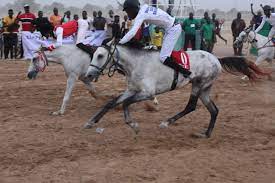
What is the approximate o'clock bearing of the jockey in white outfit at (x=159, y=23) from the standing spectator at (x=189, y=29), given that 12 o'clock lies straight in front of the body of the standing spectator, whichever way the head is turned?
The jockey in white outfit is roughly at 12 o'clock from the standing spectator.

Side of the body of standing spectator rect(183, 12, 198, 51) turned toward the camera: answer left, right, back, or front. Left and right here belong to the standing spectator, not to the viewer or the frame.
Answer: front

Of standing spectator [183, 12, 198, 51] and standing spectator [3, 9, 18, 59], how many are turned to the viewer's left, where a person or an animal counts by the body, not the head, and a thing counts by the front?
0

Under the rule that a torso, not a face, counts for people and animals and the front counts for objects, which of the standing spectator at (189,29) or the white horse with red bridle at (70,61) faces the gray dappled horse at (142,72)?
the standing spectator

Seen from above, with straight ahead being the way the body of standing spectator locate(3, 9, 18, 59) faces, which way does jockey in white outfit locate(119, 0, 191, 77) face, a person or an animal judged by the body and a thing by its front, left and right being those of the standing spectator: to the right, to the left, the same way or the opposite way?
to the right

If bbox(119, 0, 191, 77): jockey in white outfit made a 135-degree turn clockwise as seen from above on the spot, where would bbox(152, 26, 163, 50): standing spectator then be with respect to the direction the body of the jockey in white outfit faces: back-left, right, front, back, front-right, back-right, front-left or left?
front-left

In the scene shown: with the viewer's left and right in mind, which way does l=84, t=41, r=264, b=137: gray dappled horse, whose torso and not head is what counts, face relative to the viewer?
facing to the left of the viewer

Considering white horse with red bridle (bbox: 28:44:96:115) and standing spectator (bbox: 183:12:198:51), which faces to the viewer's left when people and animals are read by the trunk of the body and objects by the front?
the white horse with red bridle

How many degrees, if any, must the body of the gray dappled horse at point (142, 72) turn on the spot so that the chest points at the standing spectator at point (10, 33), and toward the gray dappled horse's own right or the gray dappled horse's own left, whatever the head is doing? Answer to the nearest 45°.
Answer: approximately 45° to the gray dappled horse's own right

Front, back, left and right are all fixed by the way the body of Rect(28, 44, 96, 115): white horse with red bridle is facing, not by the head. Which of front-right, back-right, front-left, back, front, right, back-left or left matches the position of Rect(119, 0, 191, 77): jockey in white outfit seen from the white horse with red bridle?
back-left

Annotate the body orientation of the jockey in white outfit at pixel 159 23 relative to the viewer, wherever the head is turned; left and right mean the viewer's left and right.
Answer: facing to the left of the viewer

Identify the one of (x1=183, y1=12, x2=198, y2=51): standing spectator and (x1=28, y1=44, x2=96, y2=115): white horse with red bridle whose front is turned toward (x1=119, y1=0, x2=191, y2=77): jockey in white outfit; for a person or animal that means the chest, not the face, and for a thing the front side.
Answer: the standing spectator

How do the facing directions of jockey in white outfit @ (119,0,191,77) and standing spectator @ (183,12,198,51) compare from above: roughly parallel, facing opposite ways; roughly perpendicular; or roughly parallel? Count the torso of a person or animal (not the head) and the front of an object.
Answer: roughly perpendicular

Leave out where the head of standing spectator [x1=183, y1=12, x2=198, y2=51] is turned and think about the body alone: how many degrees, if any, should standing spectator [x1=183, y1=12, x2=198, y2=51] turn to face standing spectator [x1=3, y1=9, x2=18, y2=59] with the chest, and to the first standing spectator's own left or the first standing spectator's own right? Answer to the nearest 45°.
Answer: approximately 90° to the first standing spectator's own right

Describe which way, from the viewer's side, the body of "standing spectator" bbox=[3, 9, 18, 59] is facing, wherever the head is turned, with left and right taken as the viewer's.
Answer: facing the viewer

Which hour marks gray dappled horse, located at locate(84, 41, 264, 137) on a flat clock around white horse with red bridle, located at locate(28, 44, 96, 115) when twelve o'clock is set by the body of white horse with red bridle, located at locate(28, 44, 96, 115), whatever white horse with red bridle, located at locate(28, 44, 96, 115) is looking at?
gray dappled horse, located at locate(84, 41, 264, 137) is roughly at 8 o'clock from white horse with red bridle, located at locate(28, 44, 96, 115).

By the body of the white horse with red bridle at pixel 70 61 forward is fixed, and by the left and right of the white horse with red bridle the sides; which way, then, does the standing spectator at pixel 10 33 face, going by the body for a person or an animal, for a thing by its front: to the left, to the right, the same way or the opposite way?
to the left

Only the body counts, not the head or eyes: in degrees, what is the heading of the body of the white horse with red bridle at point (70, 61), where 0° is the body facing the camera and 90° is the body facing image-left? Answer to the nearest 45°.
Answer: approximately 90°

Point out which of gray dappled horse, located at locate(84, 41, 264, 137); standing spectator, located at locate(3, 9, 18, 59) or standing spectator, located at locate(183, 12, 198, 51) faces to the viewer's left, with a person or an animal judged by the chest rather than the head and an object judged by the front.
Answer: the gray dappled horse
